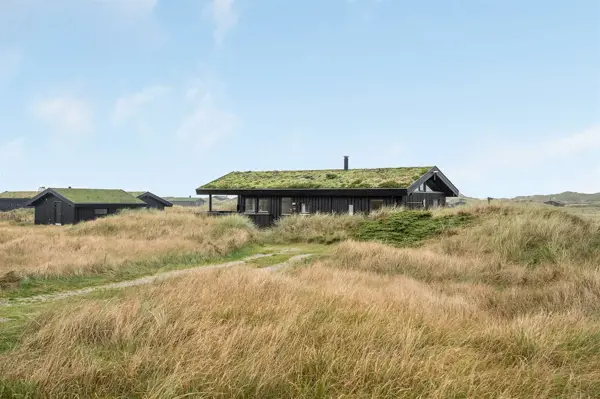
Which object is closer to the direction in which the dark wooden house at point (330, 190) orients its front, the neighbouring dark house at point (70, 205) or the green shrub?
the green shrub

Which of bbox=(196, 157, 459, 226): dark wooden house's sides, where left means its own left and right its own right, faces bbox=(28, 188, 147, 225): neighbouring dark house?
right

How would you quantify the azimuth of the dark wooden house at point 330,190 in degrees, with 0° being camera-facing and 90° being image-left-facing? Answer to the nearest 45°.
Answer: approximately 0°

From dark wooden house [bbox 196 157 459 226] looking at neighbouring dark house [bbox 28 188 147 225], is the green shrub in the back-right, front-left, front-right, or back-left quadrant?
back-left
